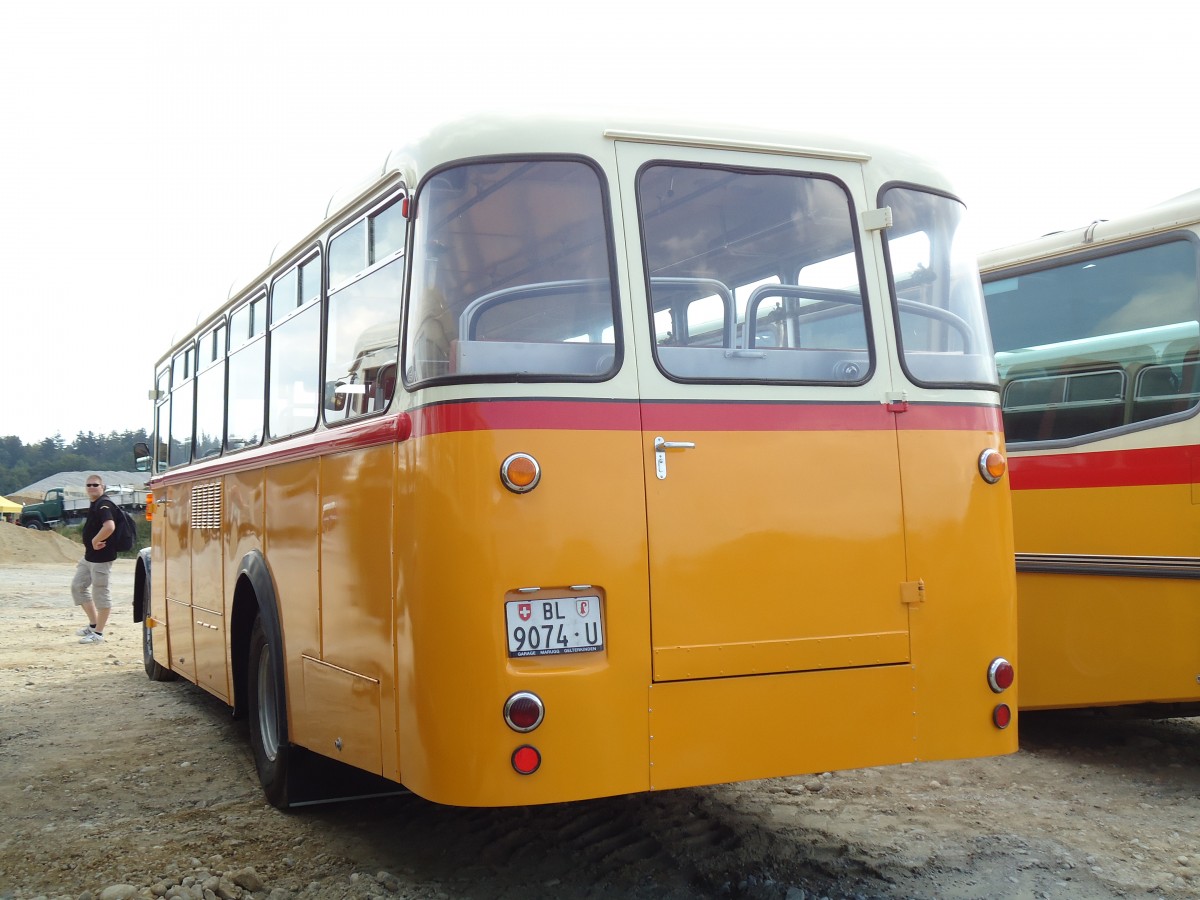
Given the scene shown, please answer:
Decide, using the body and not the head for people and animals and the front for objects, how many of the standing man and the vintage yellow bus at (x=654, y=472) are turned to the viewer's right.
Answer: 0

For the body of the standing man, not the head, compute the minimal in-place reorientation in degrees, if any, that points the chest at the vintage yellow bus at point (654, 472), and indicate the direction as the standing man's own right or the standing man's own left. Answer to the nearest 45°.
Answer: approximately 45° to the standing man's own left

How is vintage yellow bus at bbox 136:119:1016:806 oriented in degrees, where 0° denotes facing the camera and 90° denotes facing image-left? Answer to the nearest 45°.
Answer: approximately 135°

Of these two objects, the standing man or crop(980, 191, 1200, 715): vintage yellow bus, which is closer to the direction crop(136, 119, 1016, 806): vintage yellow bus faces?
the standing man

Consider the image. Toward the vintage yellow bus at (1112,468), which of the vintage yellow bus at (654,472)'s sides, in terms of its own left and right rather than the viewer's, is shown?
right

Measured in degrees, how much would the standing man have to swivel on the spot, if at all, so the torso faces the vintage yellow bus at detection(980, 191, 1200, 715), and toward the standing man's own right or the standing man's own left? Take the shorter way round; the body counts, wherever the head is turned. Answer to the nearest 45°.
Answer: approximately 90° to the standing man's own left

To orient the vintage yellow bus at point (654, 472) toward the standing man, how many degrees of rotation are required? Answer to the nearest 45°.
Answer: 0° — it already faces them
